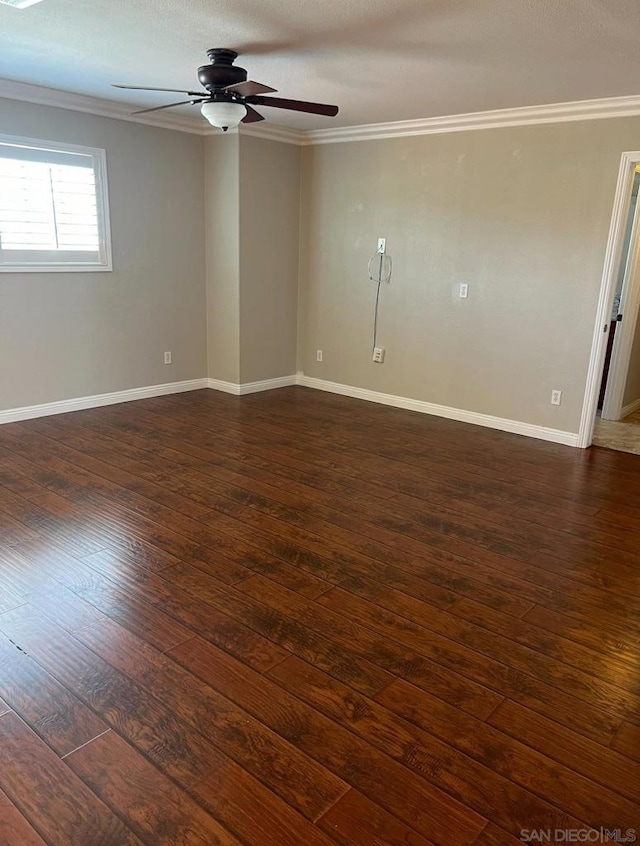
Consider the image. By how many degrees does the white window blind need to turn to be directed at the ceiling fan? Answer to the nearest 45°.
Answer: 0° — it already faces it

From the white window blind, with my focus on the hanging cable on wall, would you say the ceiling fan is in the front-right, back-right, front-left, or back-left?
front-right

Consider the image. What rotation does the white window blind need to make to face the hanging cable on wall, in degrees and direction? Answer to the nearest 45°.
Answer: approximately 45° to its left

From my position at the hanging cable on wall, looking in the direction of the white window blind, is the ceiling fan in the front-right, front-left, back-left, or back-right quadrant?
front-left

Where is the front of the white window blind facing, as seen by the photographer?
facing the viewer and to the right of the viewer
